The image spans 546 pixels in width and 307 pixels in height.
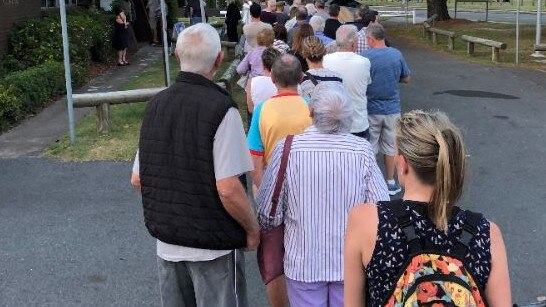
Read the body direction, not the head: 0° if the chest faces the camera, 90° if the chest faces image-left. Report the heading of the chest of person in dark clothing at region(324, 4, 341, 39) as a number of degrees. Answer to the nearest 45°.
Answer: approximately 180°

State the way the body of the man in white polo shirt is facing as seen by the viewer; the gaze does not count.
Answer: away from the camera

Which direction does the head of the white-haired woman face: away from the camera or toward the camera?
away from the camera

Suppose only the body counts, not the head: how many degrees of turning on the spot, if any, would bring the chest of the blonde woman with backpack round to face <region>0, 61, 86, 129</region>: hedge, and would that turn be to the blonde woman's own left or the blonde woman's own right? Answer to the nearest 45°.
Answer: approximately 45° to the blonde woman's own left

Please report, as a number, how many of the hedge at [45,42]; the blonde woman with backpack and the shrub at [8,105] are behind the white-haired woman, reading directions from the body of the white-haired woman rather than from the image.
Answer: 1

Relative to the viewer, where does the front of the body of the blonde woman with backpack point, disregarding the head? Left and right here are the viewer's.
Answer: facing away from the viewer

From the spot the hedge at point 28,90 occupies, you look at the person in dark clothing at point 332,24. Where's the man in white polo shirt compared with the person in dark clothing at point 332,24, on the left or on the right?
right

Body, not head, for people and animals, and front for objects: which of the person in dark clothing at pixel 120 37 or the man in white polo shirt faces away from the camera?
the man in white polo shirt

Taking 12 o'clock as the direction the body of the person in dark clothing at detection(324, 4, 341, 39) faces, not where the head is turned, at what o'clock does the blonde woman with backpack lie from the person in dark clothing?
The blonde woman with backpack is roughly at 6 o'clock from the person in dark clothing.

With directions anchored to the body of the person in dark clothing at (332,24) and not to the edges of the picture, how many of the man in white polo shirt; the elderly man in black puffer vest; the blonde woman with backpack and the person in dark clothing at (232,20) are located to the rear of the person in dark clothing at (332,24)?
3

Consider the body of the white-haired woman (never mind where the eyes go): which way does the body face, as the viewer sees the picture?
away from the camera

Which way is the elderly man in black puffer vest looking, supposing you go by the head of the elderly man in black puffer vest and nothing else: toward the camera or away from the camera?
away from the camera

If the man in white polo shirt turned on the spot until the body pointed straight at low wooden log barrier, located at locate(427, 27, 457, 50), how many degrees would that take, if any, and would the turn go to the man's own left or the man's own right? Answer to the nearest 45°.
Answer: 0° — they already face it
